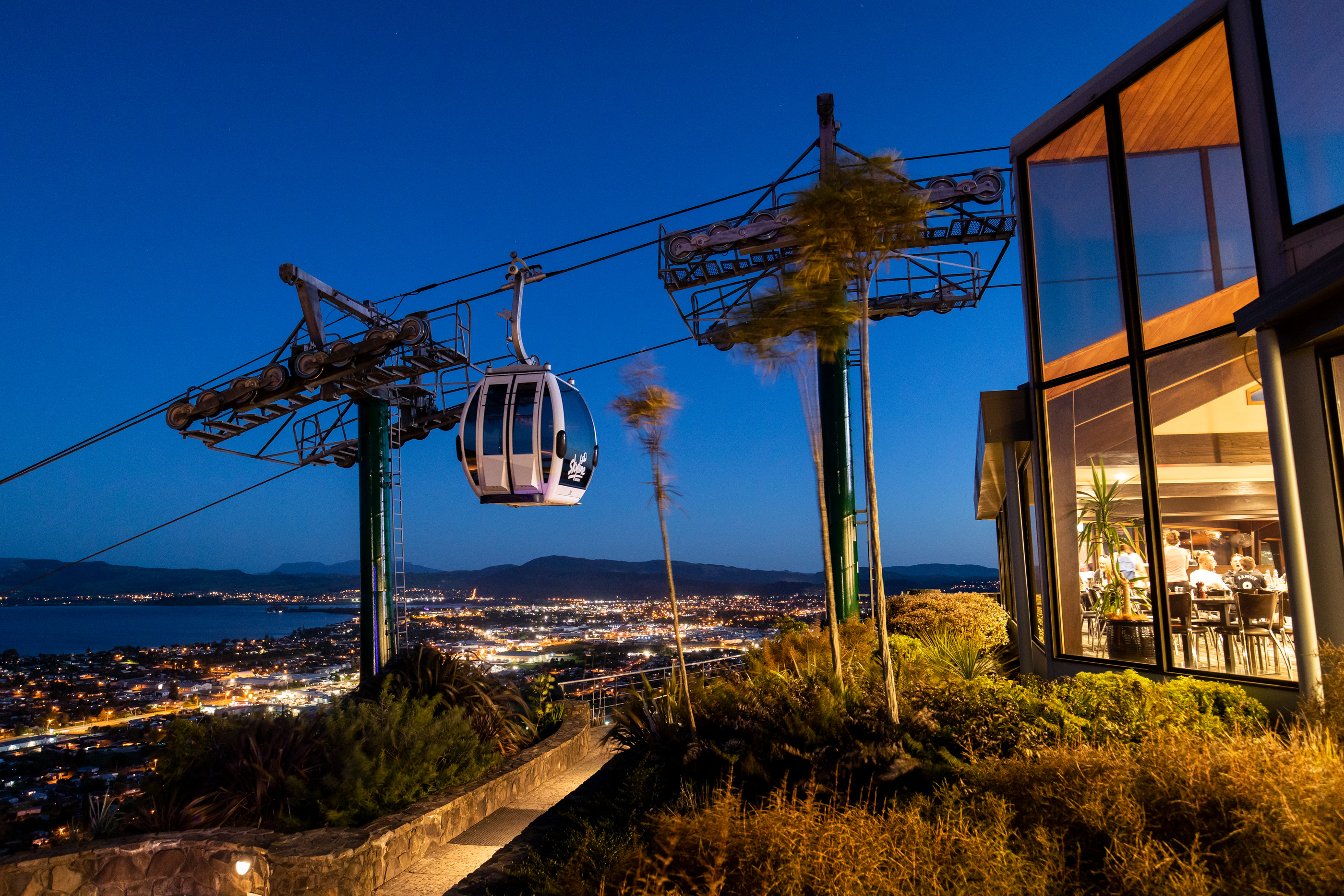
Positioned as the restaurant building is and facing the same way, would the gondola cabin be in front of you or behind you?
in front

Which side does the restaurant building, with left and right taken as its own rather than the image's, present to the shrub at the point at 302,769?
front

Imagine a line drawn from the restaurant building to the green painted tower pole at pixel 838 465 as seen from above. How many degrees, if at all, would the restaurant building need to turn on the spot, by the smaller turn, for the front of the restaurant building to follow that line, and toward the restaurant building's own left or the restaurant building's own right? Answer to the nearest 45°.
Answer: approximately 90° to the restaurant building's own right

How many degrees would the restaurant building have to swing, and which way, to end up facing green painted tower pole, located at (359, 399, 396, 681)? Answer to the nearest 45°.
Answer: approximately 45° to its right

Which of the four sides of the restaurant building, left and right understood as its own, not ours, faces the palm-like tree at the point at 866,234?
front

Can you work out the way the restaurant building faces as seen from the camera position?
facing the viewer and to the left of the viewer

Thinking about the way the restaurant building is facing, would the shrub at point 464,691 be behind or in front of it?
in front
